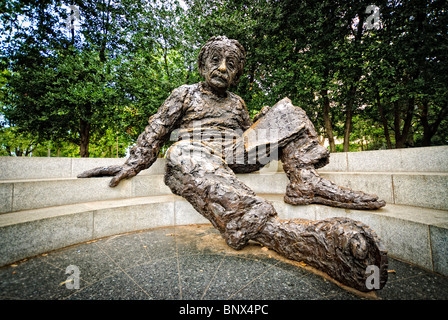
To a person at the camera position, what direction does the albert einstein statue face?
facing the viewer and to the right of the viewer

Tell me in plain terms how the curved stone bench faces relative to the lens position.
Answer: facing the viewer
